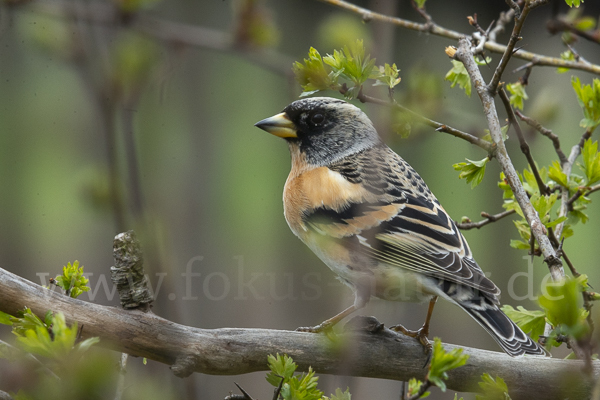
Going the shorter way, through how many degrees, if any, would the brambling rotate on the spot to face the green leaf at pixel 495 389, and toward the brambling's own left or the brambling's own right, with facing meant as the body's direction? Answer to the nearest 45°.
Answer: approximately 90° to the brambling's own left

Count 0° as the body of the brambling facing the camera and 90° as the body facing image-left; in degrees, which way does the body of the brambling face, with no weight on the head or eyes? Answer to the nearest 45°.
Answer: approximately 90°

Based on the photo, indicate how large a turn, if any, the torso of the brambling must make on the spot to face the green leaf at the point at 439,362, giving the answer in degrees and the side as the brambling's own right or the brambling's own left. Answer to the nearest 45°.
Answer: approximately 90° to the brambling's own left
